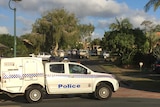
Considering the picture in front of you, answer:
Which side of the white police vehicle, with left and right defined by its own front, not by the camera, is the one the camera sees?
right

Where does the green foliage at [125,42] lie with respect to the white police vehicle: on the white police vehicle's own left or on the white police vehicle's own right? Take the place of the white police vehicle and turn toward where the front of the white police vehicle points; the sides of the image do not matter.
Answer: on the white police vehicle's own left

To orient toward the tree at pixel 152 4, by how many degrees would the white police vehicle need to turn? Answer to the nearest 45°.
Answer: approximately 45° to its left
